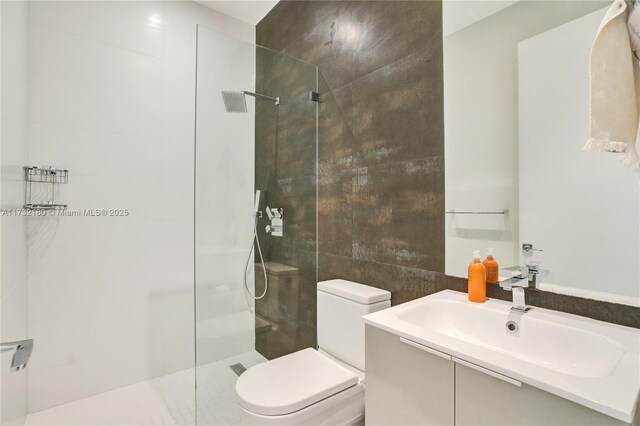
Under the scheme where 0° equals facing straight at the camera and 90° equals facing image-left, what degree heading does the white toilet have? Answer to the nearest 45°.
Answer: approximately 45°

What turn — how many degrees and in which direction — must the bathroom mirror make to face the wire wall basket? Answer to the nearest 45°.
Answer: approximately 45° to its right

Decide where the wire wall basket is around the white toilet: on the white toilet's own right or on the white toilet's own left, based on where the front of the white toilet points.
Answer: on the white toilet's own right

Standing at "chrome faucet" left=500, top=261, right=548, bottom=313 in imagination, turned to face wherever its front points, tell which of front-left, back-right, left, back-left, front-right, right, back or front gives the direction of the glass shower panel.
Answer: front-right

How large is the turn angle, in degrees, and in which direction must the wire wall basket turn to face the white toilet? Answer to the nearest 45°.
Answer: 0° — it already faces it

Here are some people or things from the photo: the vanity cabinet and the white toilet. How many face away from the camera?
0

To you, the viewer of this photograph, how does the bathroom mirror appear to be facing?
facing the viewer and to the left of the viewer

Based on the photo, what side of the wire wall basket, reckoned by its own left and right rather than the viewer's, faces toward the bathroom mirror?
front

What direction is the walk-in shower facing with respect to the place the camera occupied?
facing the viewer and to the right of the viewer

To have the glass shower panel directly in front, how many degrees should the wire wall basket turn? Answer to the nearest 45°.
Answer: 0° — it already faces it

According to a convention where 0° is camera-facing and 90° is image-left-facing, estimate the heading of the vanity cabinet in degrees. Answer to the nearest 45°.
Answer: approximately 45°

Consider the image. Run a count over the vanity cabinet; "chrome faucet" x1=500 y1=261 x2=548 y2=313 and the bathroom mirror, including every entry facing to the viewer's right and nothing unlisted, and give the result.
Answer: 0
